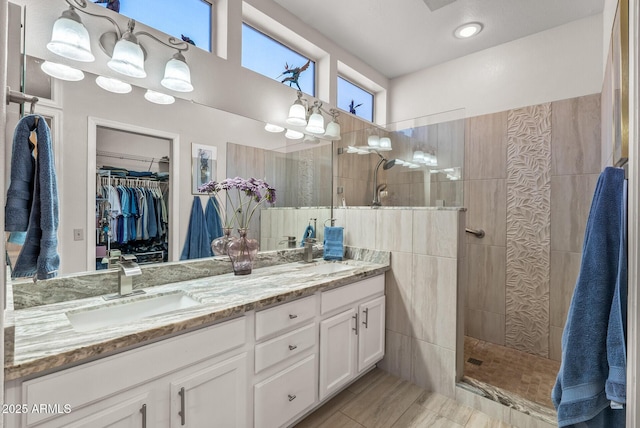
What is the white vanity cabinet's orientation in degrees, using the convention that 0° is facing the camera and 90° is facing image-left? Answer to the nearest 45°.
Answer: approximately 315°

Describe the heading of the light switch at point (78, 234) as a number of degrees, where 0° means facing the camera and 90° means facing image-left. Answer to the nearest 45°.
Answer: approximately 0°
